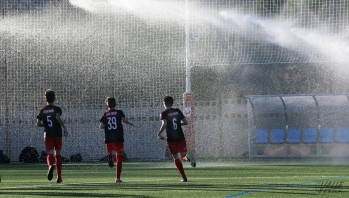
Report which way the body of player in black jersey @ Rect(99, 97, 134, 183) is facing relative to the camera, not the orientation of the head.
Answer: away from the camera

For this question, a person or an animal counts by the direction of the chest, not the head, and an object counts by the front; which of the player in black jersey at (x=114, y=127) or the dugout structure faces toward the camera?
the dugout structure

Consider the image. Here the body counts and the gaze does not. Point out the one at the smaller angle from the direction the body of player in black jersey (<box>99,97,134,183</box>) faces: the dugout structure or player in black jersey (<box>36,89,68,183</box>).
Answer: the dugout structure

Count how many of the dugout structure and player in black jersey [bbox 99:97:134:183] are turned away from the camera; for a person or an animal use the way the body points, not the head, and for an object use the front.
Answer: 1

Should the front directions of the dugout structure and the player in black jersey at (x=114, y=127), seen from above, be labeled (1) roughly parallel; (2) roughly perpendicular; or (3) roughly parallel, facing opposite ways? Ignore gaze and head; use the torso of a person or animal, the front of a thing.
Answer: roughly parallel, facing opposite ways

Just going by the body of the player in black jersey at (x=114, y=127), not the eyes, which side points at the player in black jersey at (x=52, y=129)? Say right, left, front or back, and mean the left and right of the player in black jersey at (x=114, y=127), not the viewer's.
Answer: left

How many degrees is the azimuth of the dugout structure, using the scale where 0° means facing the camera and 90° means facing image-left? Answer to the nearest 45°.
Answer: approximately 0°
